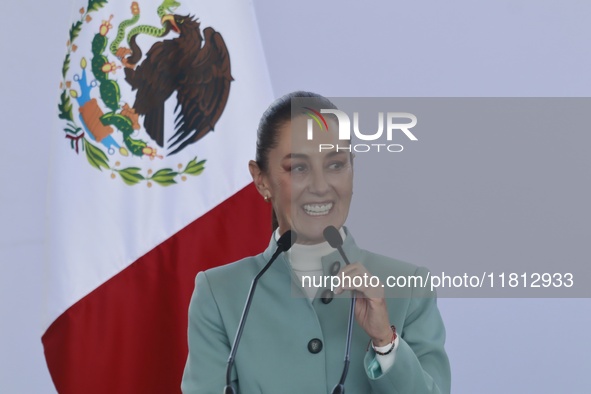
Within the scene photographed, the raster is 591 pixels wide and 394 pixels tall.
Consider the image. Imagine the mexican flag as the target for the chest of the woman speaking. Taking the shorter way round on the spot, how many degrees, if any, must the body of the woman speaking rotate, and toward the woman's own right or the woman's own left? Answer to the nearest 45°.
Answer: approximately 135° to the woman's own right

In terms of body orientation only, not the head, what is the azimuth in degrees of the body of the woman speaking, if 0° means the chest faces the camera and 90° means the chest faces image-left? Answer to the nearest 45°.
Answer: approximately 0°
